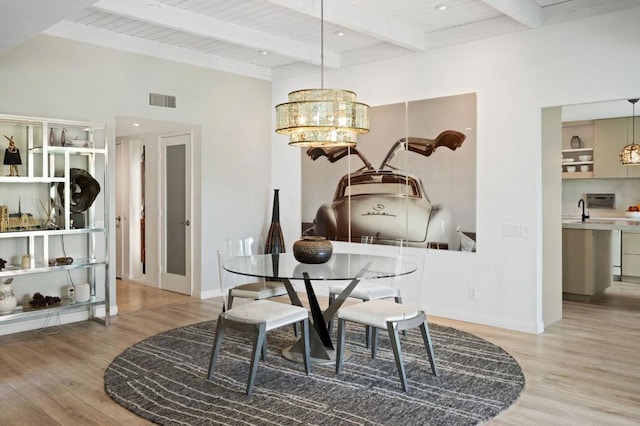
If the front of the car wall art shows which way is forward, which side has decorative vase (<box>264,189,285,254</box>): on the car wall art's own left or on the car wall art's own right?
on the car wall art's own right

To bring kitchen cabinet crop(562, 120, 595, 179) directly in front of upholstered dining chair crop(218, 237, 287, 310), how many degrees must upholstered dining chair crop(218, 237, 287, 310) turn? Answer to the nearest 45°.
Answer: approximately 90° to its left

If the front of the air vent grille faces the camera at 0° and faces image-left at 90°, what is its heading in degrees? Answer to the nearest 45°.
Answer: approximately 315°

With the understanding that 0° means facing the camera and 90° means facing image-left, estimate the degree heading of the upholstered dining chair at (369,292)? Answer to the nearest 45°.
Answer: approximately 45°

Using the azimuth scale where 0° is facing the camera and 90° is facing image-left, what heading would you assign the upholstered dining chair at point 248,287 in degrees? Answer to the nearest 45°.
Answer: approximately 315°
